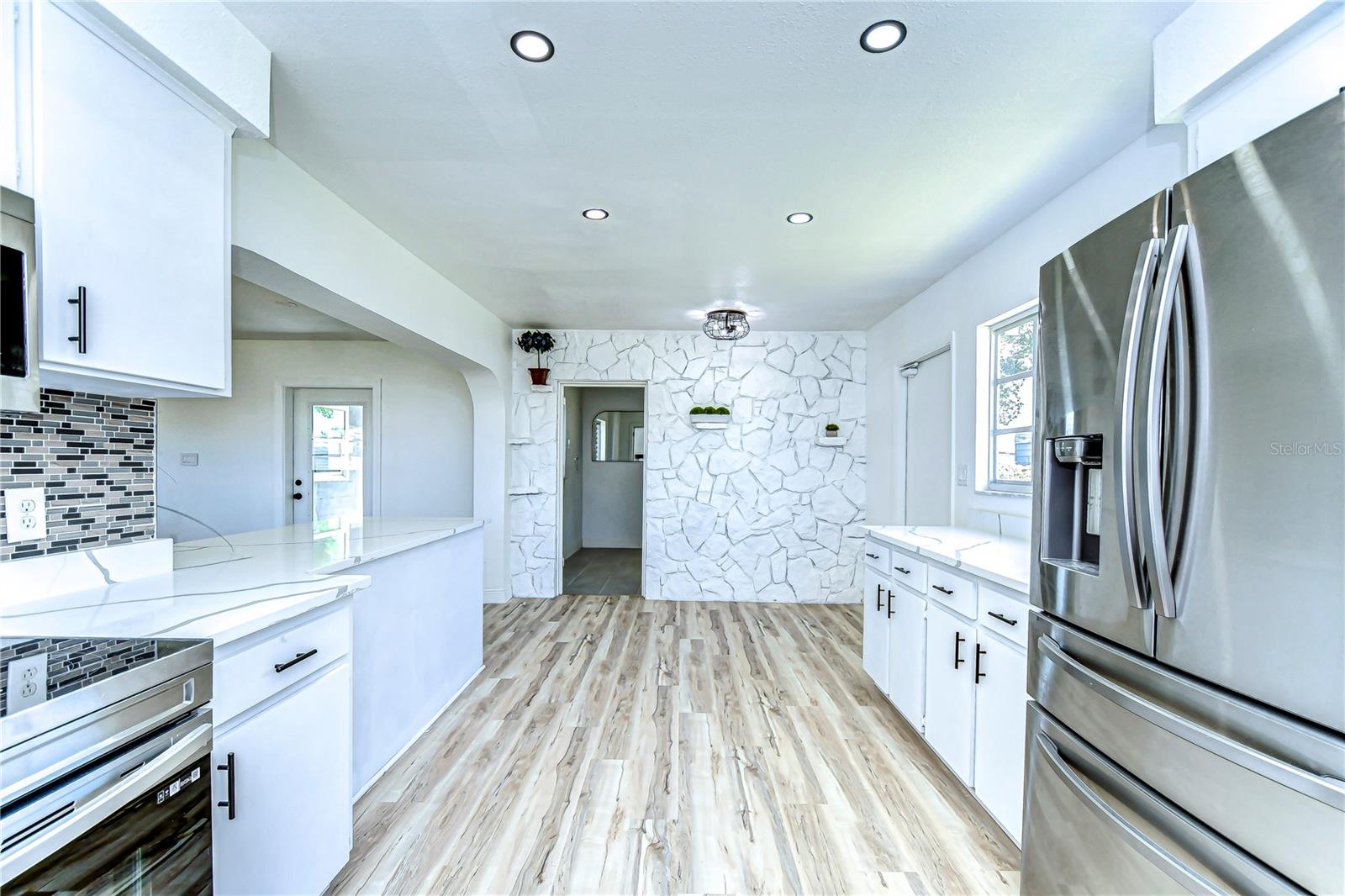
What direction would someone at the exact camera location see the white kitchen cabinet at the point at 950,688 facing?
facing the viewer and to the left of the viewer

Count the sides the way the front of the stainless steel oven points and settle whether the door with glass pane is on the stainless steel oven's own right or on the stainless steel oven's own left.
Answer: on the stainless steel oven's own left

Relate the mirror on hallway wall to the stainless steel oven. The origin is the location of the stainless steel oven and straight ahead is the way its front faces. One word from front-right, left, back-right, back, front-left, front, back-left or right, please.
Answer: left

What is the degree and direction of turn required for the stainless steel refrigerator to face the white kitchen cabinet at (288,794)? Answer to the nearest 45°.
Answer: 0° — it already faces it

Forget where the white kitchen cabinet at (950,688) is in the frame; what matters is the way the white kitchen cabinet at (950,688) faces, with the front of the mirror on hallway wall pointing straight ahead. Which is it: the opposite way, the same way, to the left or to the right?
to the right

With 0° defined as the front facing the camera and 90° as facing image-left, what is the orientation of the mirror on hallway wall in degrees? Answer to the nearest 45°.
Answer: approximately 0°

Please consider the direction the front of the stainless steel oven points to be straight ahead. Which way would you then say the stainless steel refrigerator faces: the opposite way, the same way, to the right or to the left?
the opposite way

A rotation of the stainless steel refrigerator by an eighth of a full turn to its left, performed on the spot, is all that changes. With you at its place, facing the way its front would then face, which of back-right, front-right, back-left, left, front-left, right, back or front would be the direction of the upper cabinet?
front-right

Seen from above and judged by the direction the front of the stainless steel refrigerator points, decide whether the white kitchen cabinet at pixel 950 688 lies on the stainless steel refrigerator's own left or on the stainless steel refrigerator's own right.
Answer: on the stainless steel refrigerator's own right

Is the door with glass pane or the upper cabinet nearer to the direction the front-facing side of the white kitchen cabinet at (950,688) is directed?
the upper cabinet

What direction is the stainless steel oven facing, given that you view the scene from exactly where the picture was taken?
facing the viewer and to the right of the viewer

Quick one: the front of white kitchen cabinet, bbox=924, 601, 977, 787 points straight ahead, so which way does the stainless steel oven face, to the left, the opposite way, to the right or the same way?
the opposite way

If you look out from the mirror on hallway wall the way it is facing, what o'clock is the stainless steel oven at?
The stainless steel oven is roughly at 12 o'clock from the mirror on hallway wall.

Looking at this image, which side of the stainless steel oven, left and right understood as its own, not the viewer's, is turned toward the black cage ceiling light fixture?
left

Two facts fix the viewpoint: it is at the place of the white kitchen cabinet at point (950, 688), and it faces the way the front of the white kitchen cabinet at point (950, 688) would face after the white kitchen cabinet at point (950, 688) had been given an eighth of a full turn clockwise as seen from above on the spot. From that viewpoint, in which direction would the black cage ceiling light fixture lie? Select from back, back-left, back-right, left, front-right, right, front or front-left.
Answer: front-right

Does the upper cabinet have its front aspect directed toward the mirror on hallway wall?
no

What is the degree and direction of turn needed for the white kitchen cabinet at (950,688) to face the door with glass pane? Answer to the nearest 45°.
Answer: approximately 45° to its right

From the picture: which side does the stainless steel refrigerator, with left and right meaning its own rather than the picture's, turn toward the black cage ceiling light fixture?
right

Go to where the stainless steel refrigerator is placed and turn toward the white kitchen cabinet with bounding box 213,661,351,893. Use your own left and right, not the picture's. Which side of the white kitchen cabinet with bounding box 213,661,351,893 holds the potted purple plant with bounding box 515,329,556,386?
right
